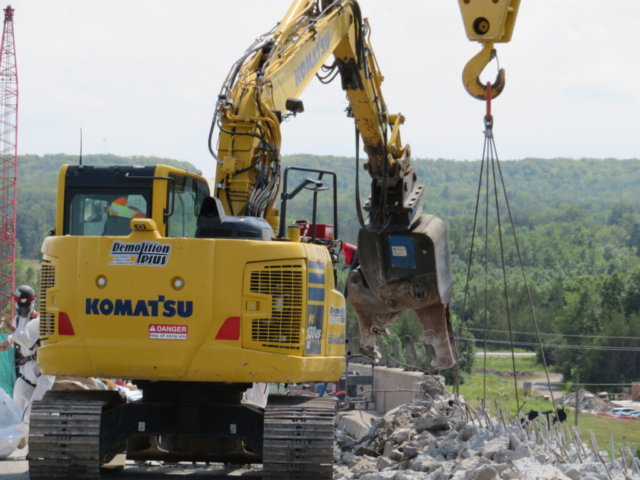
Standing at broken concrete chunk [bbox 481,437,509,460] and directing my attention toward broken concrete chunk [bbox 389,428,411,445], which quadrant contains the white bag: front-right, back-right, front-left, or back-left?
front-left

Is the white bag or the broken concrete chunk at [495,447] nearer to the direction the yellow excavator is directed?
the broken concrete chunk

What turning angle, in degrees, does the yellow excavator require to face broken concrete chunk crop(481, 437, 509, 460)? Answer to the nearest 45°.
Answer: approximately 45° to its right

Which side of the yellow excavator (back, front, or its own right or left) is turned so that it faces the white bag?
left

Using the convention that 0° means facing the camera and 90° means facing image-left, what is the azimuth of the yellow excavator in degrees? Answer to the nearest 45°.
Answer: approximately 225°

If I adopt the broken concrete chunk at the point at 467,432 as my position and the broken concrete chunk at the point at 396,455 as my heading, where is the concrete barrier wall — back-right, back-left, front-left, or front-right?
front-right

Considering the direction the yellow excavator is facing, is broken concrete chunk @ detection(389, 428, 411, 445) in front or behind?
in front

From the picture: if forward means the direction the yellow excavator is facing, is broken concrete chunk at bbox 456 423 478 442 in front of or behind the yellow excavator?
in front

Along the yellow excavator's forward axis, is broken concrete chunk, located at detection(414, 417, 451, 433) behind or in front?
in front

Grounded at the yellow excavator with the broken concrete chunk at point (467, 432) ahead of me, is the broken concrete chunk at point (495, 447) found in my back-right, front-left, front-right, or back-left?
front-right
